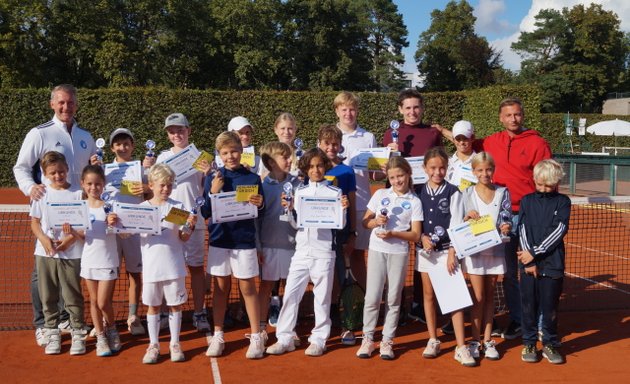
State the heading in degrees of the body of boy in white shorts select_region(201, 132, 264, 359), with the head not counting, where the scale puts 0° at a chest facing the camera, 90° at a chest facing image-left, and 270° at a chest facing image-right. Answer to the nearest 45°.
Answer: approximately 0°

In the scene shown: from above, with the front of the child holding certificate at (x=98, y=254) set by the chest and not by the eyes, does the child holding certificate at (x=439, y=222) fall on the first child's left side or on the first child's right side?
on the first child's left side

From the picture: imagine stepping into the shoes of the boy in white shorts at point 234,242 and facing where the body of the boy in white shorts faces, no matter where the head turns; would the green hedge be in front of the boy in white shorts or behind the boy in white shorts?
behind

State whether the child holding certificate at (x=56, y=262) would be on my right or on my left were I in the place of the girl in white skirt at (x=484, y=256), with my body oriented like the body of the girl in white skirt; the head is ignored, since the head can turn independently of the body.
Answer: on my right
